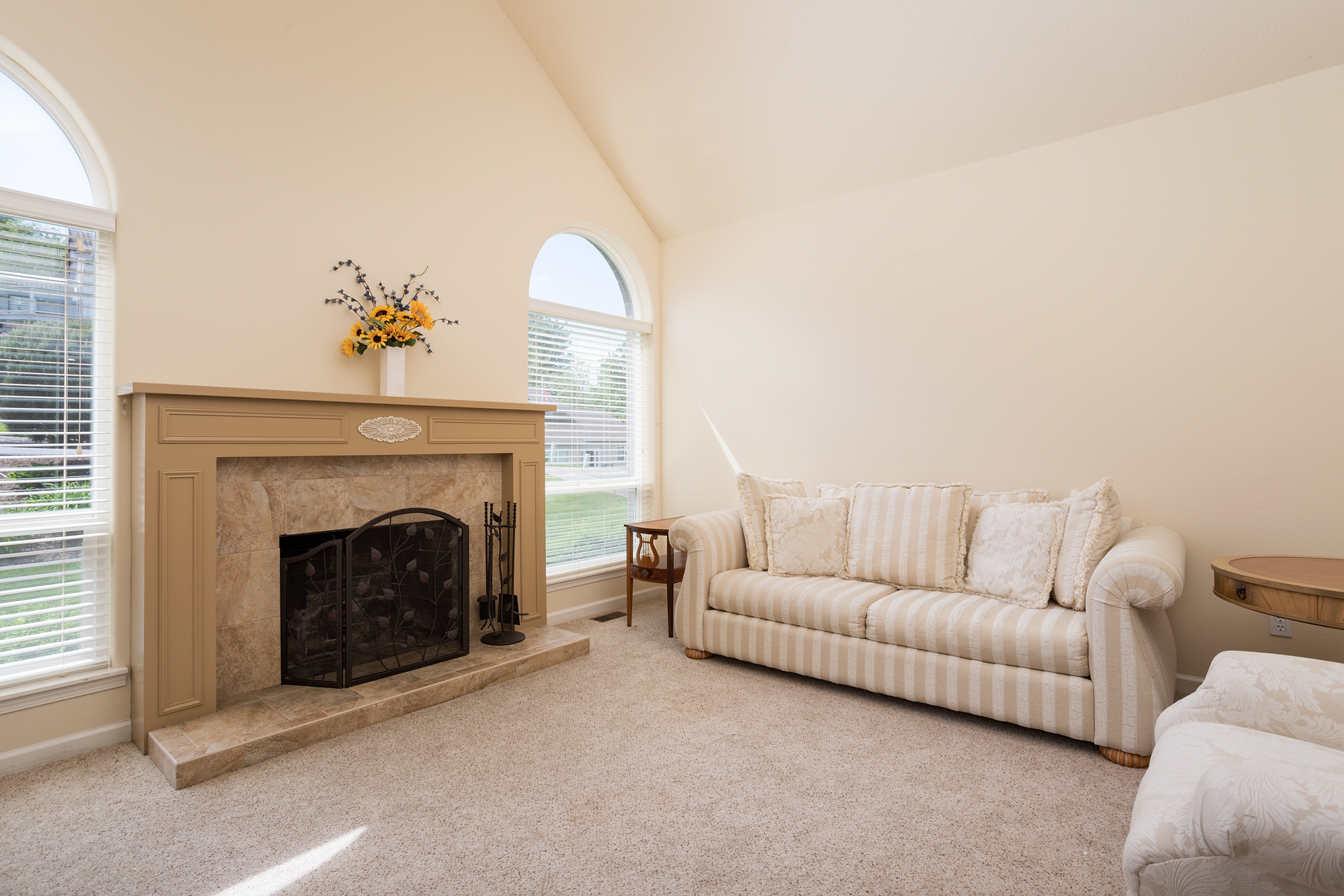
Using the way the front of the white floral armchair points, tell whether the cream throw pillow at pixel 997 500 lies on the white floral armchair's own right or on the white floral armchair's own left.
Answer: on the white floral armchair's own right

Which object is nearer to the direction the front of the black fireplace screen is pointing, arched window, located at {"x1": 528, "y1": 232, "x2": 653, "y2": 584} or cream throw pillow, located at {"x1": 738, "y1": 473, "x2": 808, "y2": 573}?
the cream throw pillow

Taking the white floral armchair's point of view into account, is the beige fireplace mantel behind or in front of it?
in front

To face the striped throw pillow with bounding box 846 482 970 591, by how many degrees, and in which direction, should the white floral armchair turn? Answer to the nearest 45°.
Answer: approximately 45° to its right

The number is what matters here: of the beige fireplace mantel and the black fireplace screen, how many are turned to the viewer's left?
0

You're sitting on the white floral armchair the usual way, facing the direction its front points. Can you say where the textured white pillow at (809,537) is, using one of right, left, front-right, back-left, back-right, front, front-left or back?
front-right

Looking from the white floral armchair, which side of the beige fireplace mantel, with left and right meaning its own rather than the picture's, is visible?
front

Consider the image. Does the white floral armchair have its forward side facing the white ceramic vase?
yes

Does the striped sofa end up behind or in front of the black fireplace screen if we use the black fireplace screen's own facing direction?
in front

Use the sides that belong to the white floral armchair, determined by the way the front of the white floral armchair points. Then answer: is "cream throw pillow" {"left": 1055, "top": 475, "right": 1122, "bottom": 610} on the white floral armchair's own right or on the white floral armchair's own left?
on the white floral armchair's own right

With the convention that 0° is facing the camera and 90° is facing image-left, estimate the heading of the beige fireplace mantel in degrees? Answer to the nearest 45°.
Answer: approximately 315°

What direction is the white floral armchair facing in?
to the viewer's left

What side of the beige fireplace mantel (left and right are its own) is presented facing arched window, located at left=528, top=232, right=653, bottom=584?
left
